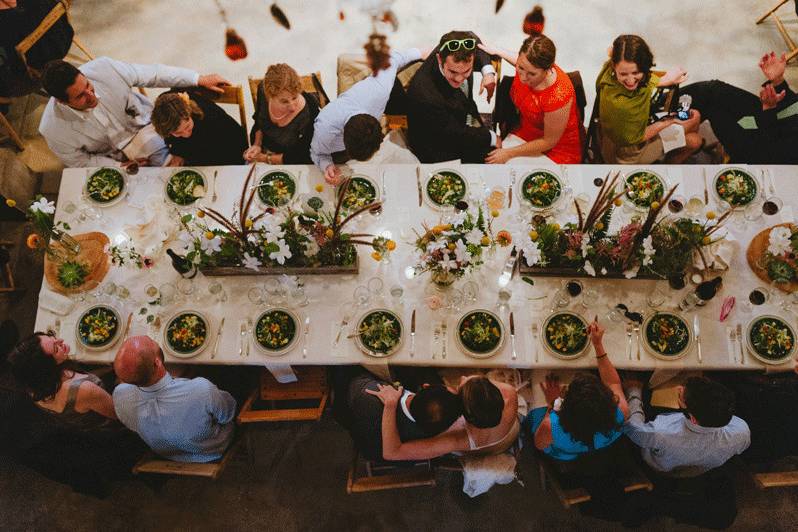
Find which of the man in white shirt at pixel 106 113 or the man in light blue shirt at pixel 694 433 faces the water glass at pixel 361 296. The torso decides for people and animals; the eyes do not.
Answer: the man in white shirt

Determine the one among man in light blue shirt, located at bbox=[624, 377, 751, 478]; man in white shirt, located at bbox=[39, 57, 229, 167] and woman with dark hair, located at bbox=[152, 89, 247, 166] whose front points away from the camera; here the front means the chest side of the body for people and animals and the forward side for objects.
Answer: the man in light blue shirt

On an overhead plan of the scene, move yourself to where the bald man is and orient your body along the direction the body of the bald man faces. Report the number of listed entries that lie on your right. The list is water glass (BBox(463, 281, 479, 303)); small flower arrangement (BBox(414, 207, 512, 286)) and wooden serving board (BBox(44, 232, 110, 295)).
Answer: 2

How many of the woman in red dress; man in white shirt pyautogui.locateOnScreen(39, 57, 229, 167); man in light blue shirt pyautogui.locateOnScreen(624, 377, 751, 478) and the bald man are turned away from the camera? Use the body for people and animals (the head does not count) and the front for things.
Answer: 2

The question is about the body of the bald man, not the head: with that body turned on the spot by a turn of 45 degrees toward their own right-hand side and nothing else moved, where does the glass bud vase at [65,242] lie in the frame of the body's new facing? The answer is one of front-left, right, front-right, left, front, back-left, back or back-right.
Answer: left

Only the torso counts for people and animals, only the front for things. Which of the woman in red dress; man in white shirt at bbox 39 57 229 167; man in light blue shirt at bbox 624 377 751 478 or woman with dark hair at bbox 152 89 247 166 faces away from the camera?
the man in light blue shirt

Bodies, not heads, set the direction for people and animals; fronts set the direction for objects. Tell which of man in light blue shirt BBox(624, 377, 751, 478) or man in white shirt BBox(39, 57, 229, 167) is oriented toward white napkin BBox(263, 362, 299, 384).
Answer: the man in white shirt

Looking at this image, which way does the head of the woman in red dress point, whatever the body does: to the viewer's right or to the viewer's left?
to the viewer's left

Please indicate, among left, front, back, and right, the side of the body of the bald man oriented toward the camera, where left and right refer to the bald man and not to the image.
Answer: back

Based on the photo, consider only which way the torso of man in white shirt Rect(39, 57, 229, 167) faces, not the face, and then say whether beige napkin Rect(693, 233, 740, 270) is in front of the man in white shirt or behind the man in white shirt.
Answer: in front

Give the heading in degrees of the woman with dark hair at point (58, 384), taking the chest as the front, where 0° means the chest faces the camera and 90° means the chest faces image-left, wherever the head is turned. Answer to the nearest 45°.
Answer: approximately 225°

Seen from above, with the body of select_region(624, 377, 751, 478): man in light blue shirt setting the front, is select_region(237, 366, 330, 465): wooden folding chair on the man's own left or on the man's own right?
on the man's own left

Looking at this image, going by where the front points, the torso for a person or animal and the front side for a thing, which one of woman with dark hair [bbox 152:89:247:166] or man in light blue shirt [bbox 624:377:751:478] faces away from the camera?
the man in light blue shirt

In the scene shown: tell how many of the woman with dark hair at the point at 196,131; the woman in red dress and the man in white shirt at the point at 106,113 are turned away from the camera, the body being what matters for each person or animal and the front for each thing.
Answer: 0

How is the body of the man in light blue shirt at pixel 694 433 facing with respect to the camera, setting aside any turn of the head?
away from the camera

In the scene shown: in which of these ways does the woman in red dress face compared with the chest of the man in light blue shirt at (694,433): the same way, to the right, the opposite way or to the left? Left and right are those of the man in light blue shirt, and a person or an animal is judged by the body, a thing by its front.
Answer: the opposite way

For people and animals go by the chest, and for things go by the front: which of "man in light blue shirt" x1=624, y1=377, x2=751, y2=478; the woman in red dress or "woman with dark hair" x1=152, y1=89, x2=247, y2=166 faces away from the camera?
the man in light blue shirt

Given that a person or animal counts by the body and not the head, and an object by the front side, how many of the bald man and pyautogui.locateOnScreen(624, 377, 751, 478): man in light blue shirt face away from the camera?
2
